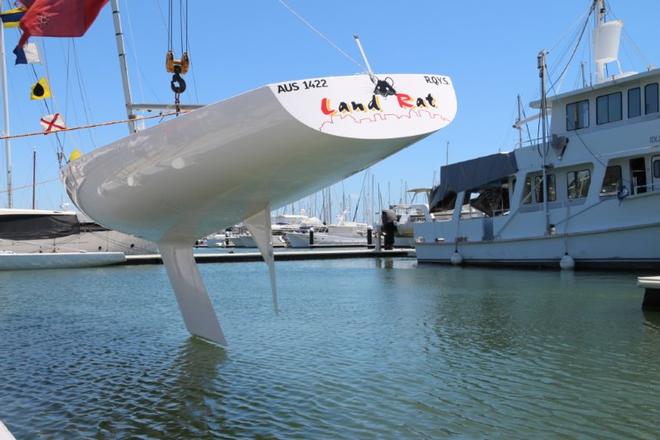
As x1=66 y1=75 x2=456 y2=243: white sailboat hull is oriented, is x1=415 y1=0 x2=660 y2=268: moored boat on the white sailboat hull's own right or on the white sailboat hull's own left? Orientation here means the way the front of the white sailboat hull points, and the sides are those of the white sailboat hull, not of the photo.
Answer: on the white sailboat hull's own right

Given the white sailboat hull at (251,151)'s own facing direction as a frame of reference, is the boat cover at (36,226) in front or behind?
in front

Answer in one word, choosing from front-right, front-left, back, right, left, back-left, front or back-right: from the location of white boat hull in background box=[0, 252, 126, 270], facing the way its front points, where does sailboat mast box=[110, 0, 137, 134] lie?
right

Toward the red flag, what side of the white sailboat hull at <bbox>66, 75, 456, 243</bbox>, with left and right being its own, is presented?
front

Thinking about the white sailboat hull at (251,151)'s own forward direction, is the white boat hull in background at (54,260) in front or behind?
in front

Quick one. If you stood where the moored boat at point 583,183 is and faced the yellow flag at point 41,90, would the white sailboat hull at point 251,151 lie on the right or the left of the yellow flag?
left

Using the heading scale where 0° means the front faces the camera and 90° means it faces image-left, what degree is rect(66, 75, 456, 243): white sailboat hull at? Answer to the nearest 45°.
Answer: approximately 135°

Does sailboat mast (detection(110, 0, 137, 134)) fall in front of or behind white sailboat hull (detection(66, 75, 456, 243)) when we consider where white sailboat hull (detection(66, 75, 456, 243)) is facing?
in front
